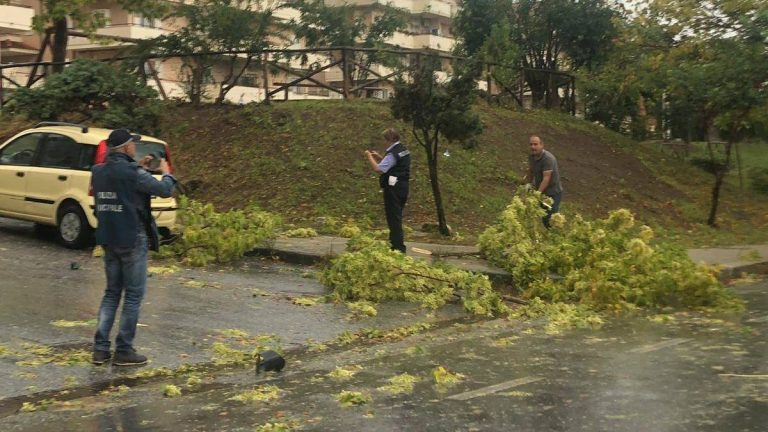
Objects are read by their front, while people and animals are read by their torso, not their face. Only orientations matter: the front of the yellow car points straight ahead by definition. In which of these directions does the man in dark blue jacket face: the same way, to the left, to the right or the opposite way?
to the right

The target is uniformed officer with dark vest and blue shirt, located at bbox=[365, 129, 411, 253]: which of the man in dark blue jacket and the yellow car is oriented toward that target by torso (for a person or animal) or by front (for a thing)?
the man in dark blue jacket

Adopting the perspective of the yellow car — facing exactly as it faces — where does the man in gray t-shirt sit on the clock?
The man in gray t-shirt is roughly at 5 o'clock from the yellow car.

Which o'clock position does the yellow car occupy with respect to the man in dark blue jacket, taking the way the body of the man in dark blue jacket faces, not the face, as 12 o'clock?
The yellow car is roughly at 10 o'clock from the man in dark blue jacket.

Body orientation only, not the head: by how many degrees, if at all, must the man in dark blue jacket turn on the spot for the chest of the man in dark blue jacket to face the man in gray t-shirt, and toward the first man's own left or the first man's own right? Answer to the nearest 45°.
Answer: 0° — they already face them

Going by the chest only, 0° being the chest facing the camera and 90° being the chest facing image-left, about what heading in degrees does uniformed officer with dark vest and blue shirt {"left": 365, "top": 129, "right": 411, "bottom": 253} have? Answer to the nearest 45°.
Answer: approximately 135°

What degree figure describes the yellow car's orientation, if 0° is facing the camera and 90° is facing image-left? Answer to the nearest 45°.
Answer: approximately 135°

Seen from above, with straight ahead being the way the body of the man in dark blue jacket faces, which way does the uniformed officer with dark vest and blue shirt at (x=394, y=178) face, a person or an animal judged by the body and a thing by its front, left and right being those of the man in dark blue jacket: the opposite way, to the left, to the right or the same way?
to the left

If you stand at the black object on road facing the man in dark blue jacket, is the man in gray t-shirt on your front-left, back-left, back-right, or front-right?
back-right
